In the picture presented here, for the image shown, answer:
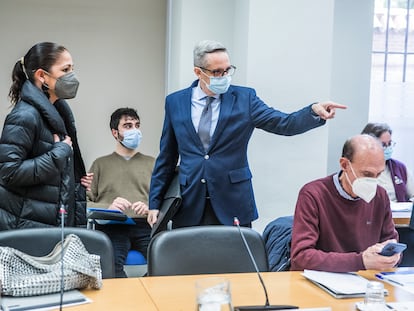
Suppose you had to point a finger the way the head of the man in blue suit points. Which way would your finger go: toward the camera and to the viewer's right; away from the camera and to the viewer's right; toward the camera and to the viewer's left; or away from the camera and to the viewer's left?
toward the camera and to the viewer's right

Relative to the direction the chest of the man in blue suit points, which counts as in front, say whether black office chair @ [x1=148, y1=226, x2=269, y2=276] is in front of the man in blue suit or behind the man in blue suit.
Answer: in front

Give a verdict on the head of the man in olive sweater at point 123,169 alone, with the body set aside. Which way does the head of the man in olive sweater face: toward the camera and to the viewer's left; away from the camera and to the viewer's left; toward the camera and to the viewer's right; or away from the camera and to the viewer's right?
toward the camera and to the viewer's right

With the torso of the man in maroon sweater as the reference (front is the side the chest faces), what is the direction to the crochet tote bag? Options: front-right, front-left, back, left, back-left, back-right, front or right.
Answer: right

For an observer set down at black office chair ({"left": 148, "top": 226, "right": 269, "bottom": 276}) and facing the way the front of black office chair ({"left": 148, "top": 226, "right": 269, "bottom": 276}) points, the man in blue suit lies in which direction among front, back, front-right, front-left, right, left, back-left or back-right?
back

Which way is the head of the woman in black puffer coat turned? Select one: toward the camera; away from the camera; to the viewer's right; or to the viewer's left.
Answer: to the viewer's right

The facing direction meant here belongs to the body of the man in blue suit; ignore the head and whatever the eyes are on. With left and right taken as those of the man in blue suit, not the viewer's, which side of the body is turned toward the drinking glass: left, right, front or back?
front

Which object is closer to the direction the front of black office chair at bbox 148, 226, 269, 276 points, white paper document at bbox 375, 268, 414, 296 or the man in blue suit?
the white paper document
